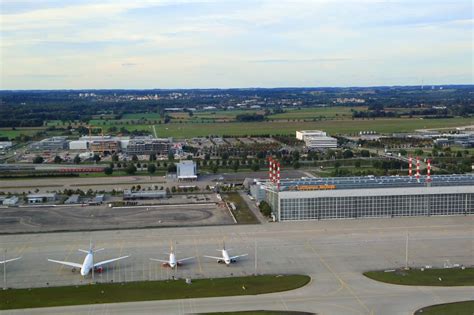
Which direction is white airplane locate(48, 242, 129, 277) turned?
toward the camera

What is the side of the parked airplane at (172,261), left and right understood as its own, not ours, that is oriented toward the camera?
front

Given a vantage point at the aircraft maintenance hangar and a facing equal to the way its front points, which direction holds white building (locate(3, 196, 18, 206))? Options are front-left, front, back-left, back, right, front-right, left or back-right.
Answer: right

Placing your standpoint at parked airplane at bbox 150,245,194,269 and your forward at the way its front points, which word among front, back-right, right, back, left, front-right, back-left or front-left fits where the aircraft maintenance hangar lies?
back-left

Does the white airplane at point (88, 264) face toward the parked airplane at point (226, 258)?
no

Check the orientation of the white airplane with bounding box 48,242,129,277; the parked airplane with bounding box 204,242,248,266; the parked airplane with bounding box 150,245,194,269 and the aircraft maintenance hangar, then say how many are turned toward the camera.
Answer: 4

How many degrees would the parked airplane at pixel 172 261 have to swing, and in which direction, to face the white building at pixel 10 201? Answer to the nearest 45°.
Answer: approximately 135° to its right

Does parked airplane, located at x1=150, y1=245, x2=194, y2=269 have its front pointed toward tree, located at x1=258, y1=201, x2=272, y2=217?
no

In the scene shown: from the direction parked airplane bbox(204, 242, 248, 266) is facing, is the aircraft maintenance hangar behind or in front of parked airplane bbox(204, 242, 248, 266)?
behind

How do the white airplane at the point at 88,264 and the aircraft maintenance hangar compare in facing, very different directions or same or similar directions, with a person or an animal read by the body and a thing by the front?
same or similar directions

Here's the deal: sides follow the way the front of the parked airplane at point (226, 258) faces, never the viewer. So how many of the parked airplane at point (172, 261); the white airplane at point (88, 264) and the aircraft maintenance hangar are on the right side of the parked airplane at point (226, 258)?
2

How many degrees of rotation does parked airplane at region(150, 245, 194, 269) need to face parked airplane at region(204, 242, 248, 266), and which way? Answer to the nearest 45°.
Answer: approximately 90° to its left

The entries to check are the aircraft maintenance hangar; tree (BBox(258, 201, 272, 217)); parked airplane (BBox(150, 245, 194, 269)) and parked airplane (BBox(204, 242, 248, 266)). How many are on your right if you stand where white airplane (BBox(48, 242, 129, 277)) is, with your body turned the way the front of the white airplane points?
0

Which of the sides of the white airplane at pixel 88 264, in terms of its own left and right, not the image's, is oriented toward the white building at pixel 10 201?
back

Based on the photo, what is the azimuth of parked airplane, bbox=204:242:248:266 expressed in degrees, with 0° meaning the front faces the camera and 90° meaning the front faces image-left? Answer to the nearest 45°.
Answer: approximately 0°

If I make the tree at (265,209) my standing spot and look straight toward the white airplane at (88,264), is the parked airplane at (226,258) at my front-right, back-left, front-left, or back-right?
front-left

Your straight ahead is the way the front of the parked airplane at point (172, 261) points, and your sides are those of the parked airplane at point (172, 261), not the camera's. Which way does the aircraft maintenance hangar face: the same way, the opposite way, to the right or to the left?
the same way

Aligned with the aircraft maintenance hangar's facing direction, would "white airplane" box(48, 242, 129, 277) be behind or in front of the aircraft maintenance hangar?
in front

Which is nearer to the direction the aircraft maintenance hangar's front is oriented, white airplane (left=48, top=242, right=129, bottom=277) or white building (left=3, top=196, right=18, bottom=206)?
the white airplane

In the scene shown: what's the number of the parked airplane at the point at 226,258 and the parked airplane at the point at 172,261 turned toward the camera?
2

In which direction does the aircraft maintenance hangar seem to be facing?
toward the camera
